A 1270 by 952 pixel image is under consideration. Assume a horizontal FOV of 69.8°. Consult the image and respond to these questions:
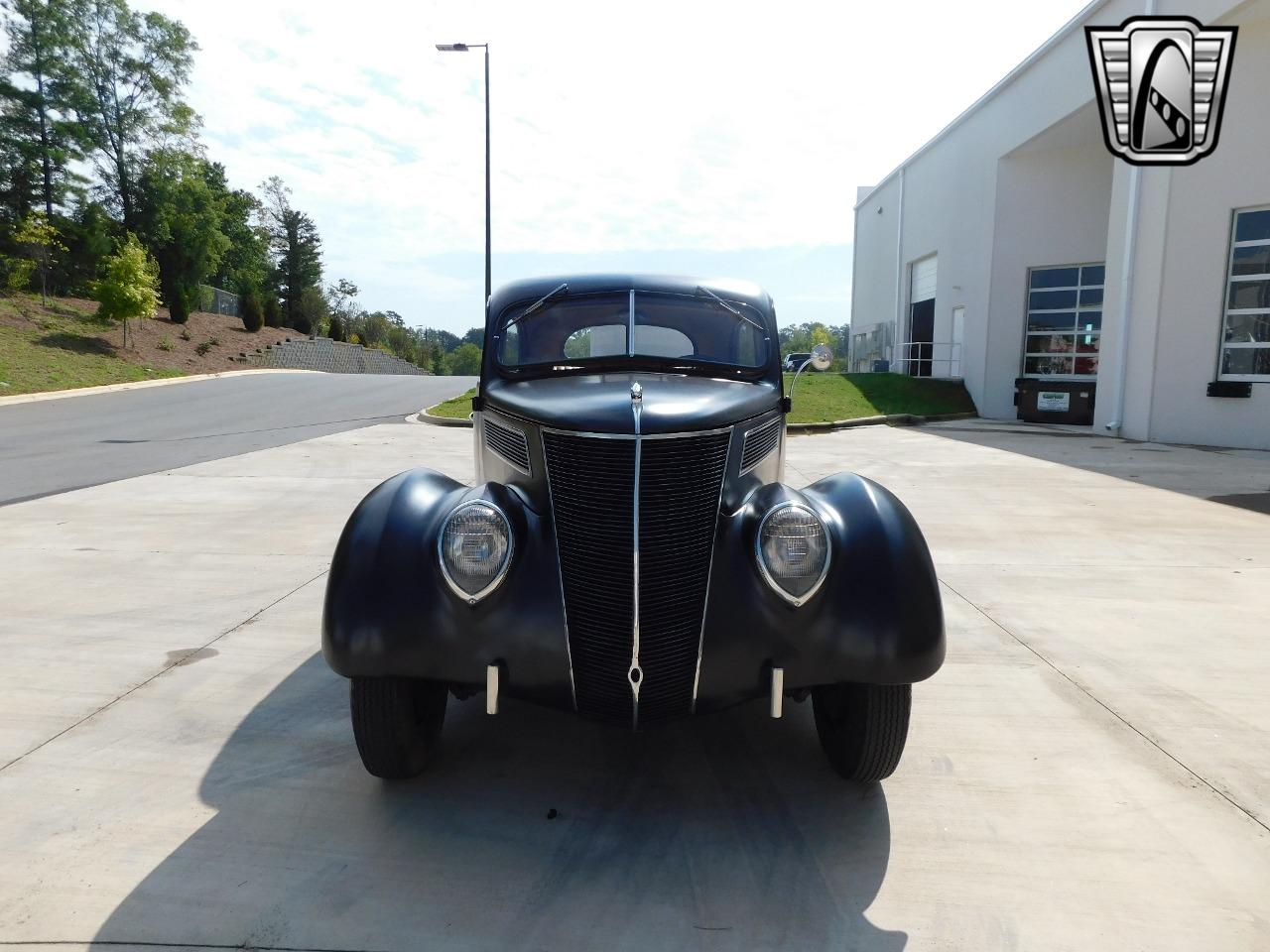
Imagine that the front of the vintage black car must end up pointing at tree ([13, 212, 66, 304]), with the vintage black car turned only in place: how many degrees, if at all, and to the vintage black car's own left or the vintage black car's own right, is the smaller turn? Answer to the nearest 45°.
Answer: approximately 135° to the vintage black car's own right

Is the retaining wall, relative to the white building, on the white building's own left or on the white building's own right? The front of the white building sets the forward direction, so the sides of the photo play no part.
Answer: on the white building's own right

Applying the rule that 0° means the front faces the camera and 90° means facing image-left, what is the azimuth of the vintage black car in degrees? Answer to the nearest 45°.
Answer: approximately 0°

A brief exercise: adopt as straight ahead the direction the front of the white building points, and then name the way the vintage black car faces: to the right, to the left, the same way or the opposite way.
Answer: to the left

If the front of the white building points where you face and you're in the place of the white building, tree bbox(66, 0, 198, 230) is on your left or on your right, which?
on your right

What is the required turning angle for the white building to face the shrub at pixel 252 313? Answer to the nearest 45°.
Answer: approximately 45° to its right

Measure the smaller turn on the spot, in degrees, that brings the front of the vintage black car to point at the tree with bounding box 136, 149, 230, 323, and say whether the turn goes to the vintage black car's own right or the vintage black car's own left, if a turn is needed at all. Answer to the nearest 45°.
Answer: approximately 135° to the vintage black car's own right

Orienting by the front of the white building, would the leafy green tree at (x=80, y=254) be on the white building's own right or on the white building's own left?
on the white building's own right

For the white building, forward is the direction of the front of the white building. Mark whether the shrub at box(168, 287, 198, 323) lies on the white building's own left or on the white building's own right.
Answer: on the white building's own right

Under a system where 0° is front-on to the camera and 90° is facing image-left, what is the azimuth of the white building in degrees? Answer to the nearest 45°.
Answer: approximately 45°

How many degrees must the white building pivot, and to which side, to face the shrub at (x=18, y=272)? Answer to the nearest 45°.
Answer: approximately 45° to its right
